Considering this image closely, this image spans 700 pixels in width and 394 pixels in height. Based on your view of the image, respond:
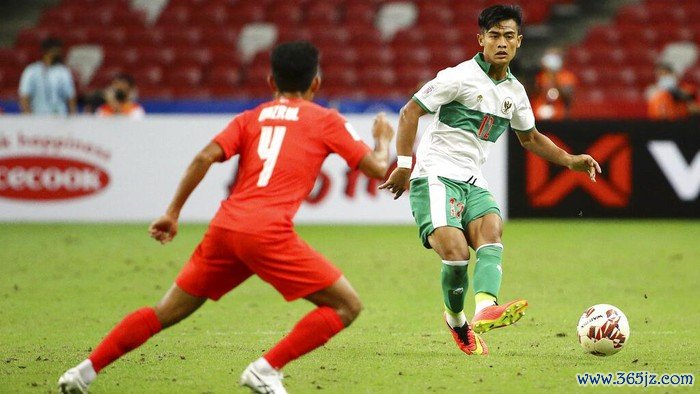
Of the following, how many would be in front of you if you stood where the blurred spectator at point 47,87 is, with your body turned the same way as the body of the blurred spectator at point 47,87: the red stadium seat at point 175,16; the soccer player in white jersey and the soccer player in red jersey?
2

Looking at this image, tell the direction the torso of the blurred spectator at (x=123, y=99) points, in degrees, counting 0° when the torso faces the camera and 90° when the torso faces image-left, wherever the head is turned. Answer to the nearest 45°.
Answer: approximately 0°

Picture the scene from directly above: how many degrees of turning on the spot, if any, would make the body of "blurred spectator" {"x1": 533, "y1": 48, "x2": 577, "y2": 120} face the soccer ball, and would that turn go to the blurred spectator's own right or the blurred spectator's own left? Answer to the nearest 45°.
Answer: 0° — they already face it

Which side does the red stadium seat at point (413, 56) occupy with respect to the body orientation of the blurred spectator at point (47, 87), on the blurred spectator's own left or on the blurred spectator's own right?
on the blurred spectator's own left

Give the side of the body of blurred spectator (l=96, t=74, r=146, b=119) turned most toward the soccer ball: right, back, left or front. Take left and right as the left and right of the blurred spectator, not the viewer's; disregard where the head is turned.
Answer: front

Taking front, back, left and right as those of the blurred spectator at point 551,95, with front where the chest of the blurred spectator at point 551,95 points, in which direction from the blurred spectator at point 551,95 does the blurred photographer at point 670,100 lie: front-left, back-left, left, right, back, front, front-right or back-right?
left

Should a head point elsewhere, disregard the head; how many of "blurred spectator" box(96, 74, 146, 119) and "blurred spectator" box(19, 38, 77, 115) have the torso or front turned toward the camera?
2

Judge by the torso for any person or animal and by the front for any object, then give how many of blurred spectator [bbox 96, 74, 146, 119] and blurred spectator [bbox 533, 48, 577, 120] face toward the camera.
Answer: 2

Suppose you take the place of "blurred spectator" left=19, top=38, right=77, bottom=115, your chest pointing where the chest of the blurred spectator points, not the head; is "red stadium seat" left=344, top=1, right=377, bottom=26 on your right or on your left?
on your left

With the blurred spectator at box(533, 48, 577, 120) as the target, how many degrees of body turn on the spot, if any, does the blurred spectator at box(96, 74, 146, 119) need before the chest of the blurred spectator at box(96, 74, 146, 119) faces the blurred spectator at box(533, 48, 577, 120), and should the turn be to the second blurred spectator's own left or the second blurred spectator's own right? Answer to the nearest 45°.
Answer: approximately 90° to the second blurred spectator's own left

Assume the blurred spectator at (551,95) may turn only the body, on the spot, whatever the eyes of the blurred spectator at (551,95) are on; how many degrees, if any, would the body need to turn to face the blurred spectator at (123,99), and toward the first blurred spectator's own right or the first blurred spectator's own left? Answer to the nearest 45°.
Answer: approximately 45° to the first blurred spectator's own right

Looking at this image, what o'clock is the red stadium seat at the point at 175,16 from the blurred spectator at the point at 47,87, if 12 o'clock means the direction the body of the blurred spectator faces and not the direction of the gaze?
The red stadium seat is roughly at 7 o'clock from the blurred spectator.
